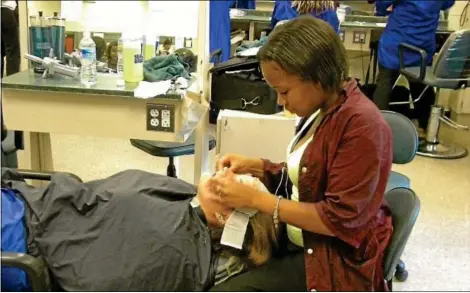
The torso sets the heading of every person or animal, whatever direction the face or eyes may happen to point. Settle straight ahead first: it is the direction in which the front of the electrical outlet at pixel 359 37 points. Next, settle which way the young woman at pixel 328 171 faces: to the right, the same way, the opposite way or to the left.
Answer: to the right

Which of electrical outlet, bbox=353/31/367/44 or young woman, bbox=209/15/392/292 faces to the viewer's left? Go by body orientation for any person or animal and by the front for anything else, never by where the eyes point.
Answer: the young woman

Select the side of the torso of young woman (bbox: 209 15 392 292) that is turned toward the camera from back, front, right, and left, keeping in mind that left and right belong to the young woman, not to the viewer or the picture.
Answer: left

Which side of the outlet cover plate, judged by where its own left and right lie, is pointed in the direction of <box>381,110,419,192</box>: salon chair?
left

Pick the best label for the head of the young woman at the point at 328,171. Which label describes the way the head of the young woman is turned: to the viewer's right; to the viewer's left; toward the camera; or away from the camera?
to the viewer's left

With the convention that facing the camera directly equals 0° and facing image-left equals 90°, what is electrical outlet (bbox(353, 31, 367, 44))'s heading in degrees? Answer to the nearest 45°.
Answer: approximately 0°

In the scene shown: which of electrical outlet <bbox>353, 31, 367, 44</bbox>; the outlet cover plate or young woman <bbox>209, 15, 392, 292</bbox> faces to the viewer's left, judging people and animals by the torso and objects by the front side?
the young woman

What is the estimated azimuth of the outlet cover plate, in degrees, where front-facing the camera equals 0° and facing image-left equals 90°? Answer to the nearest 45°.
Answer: approximately 0°

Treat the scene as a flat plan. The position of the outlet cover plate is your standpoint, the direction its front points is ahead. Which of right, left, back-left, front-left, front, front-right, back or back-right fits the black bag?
back-left

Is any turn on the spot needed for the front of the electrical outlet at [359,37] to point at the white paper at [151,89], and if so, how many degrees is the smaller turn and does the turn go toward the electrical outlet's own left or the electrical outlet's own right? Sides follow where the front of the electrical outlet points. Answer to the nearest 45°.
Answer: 0° — it already faces it

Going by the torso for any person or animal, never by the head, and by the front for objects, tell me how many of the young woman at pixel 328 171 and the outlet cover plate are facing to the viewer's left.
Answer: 1

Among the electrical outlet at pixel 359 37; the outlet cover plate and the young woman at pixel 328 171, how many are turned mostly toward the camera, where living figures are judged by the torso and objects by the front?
2
